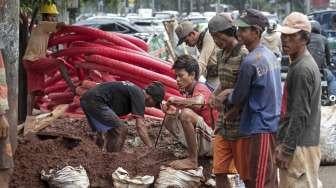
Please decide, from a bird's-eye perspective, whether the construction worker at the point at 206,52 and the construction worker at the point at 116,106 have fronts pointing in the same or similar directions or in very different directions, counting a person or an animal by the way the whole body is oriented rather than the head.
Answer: very different directions

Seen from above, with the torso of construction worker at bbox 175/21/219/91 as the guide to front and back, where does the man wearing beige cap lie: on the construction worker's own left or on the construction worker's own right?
on the construction worker's own left

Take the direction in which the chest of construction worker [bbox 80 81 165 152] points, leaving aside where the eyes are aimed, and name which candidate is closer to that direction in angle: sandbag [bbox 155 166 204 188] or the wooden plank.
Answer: the sandbag

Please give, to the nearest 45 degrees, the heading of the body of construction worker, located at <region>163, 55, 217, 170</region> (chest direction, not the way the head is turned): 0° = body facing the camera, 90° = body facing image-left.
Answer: approximately 90°

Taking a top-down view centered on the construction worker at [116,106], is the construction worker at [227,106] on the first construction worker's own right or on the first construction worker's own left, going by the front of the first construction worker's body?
on the first construction worker's own right

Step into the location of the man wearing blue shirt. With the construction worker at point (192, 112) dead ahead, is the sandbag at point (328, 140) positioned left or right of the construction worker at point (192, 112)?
right

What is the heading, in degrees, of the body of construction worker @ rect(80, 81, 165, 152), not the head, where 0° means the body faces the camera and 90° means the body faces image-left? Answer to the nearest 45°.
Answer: approximately 270°

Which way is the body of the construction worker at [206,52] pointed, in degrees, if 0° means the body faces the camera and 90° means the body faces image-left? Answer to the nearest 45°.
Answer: approximately 90°
